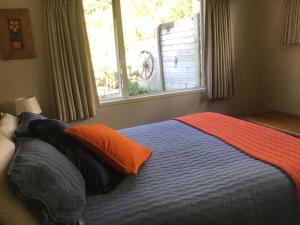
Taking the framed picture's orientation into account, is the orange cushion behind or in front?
in front

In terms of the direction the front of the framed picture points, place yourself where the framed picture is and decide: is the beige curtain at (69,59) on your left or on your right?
on your left

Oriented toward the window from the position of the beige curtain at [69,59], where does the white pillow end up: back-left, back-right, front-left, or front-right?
back-right

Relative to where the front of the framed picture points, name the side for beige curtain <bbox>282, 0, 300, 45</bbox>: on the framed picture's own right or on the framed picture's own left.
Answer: on the framed picture's own left

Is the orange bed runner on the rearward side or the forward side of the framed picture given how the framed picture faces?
on the forward side

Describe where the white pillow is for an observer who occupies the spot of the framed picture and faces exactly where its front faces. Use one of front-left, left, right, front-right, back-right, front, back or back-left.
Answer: front

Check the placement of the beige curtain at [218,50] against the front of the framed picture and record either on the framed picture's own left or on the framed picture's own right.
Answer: on the framed picture's own left
